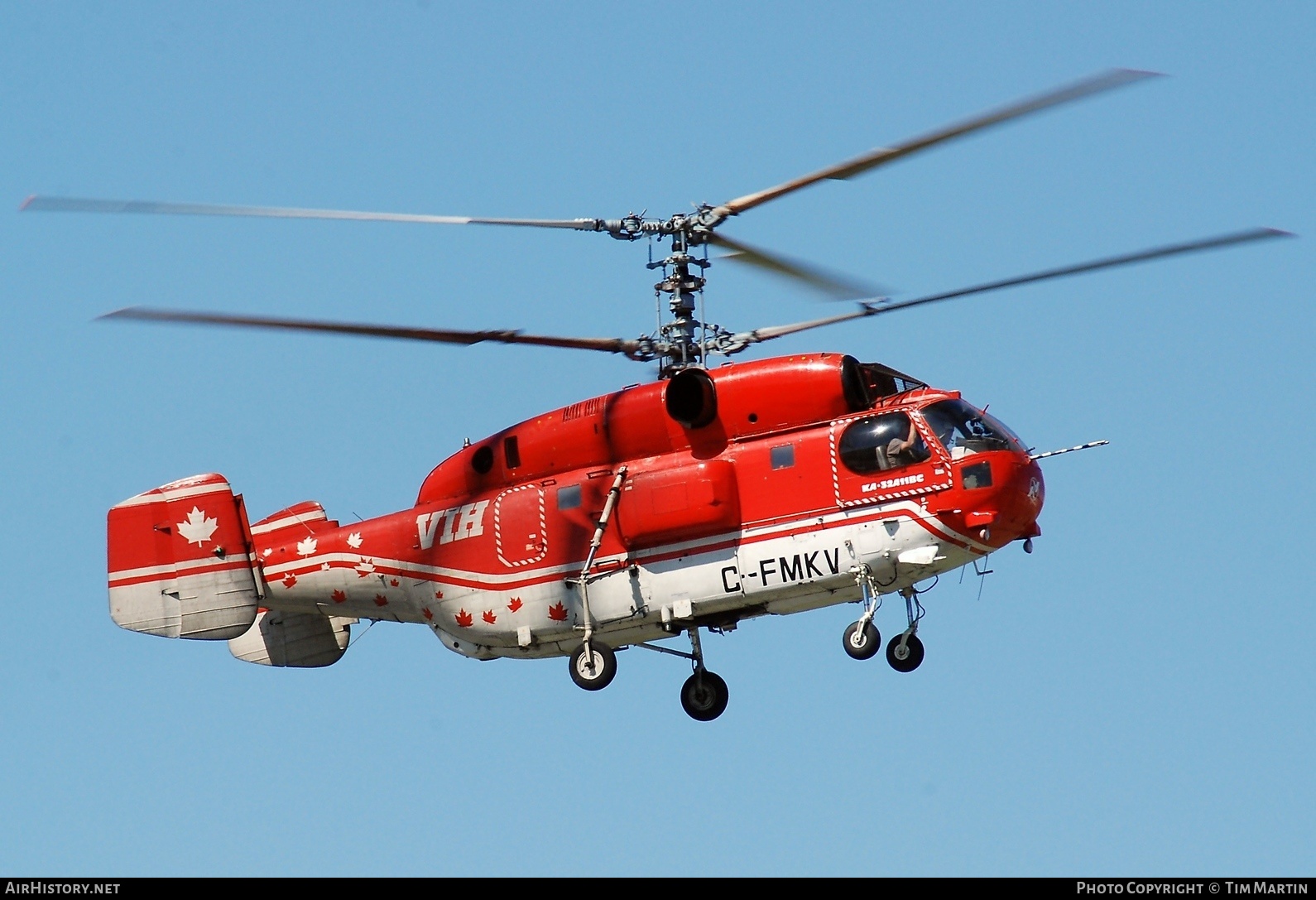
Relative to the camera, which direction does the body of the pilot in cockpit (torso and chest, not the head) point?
to the viewer's right
